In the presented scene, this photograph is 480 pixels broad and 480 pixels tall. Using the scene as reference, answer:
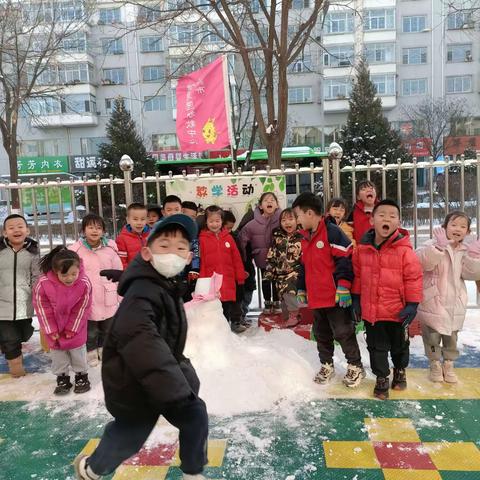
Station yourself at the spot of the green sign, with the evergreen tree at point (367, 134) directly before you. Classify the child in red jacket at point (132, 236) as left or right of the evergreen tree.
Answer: right

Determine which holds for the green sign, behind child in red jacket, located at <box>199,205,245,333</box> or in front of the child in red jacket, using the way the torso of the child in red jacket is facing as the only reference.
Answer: behind

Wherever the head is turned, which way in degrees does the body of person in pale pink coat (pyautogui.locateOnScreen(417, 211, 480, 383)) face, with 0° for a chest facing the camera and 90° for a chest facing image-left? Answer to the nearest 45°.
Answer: approximately 0°

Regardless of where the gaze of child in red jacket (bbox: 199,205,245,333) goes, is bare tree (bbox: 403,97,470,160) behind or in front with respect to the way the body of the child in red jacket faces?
behind

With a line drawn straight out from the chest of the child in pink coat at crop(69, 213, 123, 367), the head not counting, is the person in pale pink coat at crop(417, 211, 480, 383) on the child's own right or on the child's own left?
on the child's own left
